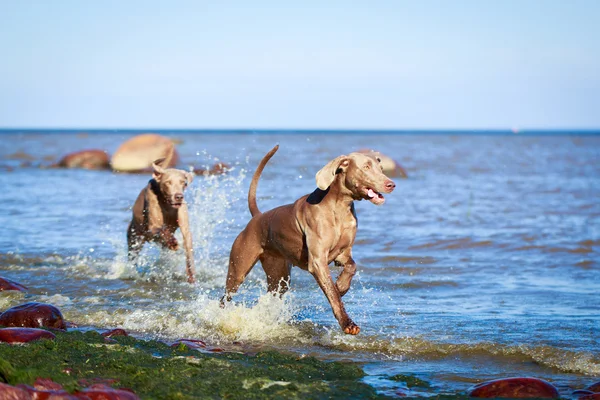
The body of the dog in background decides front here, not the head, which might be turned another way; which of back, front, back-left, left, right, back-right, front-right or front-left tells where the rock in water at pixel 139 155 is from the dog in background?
back-left

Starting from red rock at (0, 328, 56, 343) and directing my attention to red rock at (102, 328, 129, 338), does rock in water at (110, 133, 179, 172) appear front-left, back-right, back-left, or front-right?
front-left

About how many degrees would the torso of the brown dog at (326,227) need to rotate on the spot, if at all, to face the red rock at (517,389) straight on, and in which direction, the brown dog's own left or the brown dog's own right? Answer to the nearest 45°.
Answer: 0° — it already faces it

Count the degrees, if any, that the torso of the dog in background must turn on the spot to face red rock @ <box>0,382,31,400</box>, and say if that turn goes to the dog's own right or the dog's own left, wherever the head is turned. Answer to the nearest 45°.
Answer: approximately 45° to the dog's own right

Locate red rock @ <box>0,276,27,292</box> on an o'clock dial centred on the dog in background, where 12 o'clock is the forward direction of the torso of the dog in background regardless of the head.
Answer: The red rock is roughly at 3 o'clock from the dog in background.

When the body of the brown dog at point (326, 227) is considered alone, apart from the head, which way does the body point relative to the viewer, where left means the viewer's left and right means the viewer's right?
facing the viewer and to the right of the viewer

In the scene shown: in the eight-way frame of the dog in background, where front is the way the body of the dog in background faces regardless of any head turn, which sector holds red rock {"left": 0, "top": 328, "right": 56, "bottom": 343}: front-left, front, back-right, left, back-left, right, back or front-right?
front-right

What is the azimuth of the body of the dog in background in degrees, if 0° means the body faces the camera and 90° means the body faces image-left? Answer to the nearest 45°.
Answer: approximately 315°

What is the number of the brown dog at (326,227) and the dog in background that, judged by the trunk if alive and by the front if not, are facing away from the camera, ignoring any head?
0

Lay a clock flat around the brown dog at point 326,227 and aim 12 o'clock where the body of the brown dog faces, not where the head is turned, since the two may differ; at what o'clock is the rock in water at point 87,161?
The rock in water is roughly at 7 o'clock from the brown dog.

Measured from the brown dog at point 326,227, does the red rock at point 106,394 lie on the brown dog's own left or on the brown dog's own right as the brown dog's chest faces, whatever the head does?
on the brown dog's own right
